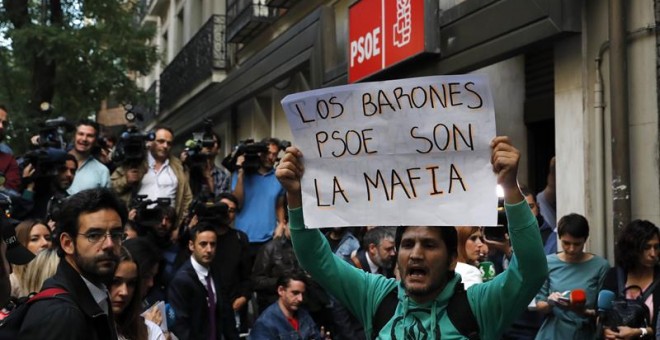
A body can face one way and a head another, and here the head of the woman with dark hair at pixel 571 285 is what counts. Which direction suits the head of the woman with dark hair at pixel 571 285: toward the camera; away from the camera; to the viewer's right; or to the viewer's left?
toward the camera

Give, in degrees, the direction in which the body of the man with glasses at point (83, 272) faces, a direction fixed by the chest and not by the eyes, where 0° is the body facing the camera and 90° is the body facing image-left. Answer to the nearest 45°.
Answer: approximately 315°

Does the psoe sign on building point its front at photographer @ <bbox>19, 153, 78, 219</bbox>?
yes

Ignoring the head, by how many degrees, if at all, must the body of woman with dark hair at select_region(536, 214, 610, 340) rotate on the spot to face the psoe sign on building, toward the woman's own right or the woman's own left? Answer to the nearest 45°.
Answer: approximately 135° to the woman's own right

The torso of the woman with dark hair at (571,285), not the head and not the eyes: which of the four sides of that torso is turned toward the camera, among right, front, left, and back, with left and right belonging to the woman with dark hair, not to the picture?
front

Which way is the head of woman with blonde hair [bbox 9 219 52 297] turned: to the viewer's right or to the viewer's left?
to the viewer's right

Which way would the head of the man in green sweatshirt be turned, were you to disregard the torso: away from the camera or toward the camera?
toward the camera
